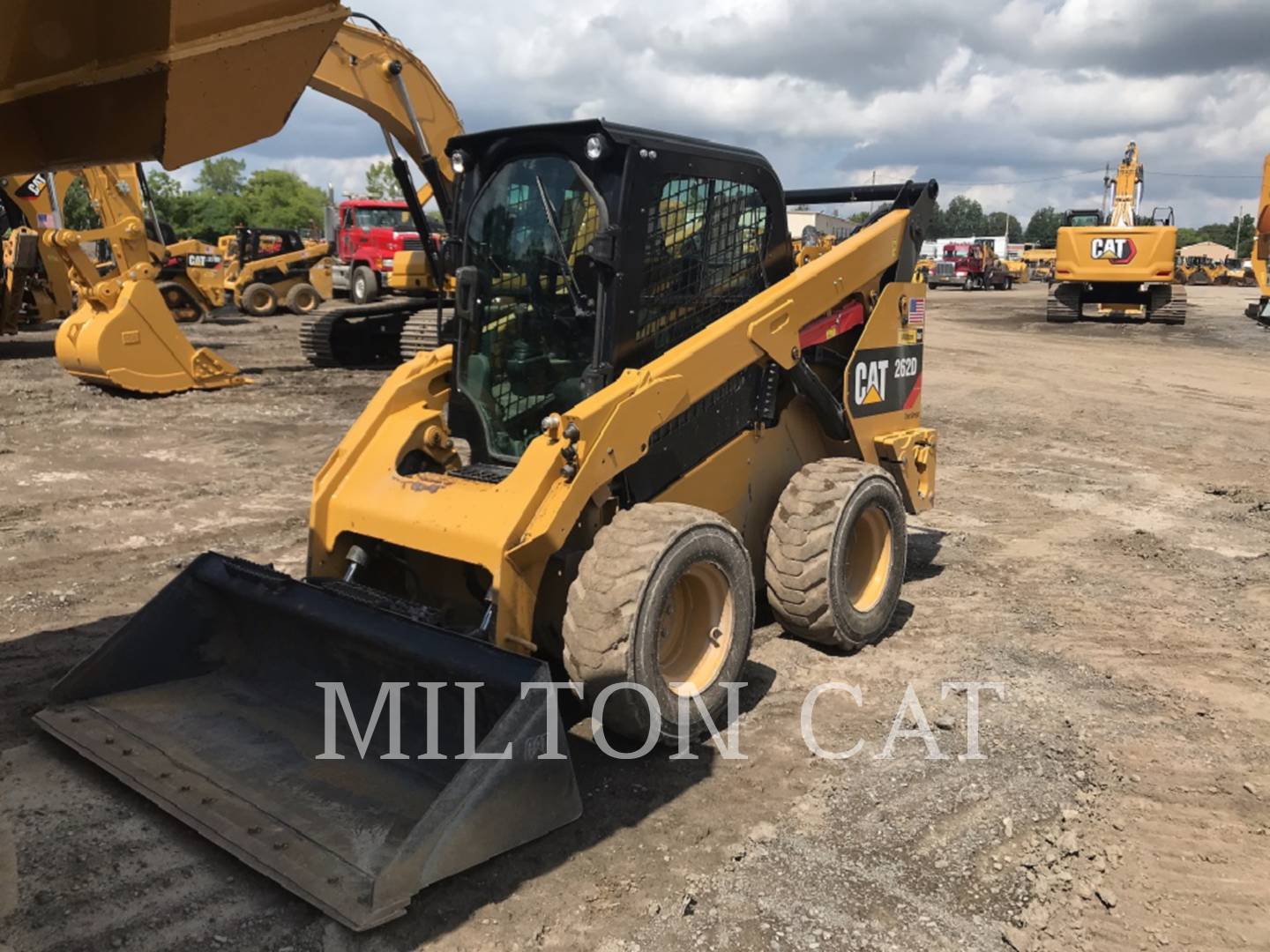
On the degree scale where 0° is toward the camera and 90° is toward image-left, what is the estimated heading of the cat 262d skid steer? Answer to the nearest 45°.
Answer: approximately 45°

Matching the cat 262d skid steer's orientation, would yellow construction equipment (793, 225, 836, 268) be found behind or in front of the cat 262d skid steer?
behind

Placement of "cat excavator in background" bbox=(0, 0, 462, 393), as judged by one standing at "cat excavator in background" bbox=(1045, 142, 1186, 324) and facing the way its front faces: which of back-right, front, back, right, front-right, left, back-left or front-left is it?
back

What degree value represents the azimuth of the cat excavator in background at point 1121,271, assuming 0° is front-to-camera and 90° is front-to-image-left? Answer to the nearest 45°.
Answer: approximately 180°

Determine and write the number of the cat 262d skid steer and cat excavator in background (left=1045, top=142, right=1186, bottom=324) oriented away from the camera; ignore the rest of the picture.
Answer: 1

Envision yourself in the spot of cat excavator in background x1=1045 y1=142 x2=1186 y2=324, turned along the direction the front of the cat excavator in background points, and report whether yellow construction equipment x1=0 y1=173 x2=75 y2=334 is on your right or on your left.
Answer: on your left

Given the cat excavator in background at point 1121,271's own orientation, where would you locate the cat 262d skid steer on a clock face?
The cat 262d skid steer is roughly at 6 o'clock from the cat excavator in background.

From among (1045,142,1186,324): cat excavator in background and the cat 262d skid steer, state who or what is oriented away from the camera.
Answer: the cat excavator in background

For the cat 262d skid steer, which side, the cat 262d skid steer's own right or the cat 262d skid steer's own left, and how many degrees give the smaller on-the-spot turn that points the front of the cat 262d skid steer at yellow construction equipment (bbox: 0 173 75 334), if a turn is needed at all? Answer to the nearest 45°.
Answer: approximately 90° to the cat 262d skid steer's own right

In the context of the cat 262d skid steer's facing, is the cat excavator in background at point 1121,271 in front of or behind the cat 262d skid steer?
behind

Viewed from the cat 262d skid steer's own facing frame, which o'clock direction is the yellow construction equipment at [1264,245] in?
The yellow construction equipment is roughly at 6 o'clock from the cat 262d skid steer.
